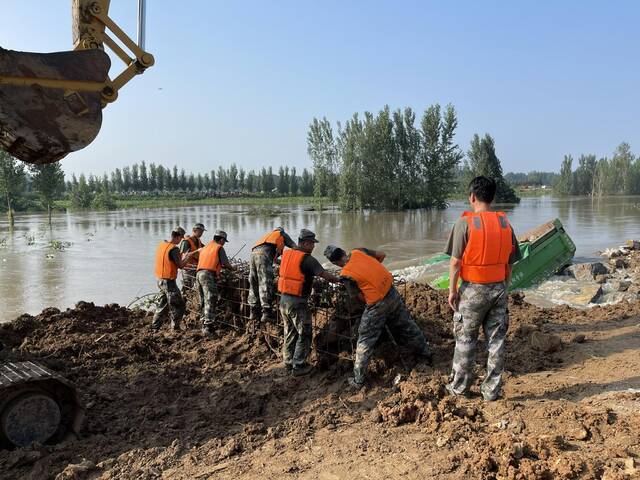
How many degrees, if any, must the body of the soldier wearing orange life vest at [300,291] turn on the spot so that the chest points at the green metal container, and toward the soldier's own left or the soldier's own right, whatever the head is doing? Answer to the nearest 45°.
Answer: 0° — they already face it

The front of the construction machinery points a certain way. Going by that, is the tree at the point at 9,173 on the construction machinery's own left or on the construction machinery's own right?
on the construction machinery's own left

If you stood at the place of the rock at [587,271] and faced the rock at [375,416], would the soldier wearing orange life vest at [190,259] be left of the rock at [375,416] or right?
right

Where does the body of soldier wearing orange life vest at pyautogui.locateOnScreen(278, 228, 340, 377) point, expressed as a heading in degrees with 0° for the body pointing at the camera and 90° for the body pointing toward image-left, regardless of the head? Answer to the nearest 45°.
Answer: approximately 225°

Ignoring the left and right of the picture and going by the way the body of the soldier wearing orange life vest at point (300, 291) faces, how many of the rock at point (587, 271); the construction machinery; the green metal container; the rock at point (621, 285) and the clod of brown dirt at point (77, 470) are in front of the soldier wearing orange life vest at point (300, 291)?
3

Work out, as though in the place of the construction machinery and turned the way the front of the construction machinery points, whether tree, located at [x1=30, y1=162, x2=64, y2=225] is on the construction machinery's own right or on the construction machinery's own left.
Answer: on the construction machinery's own left

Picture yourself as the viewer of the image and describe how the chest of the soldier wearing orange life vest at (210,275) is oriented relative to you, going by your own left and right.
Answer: facing away from the viewer and to the right of the viewer

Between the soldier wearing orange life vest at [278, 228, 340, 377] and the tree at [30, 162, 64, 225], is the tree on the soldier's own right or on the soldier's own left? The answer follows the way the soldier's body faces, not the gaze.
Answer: on the soldier's own left
